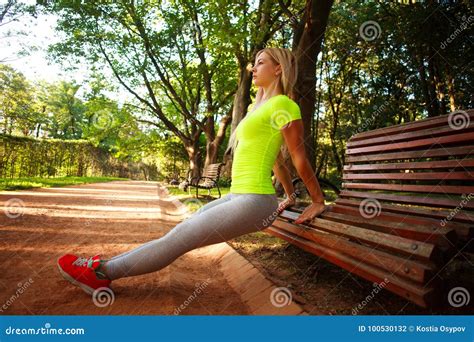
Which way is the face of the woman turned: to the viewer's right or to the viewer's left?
to the viewer's left

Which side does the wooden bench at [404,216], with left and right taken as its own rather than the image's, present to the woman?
front

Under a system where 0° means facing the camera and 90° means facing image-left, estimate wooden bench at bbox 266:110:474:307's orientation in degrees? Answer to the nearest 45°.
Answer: approximately 45°
